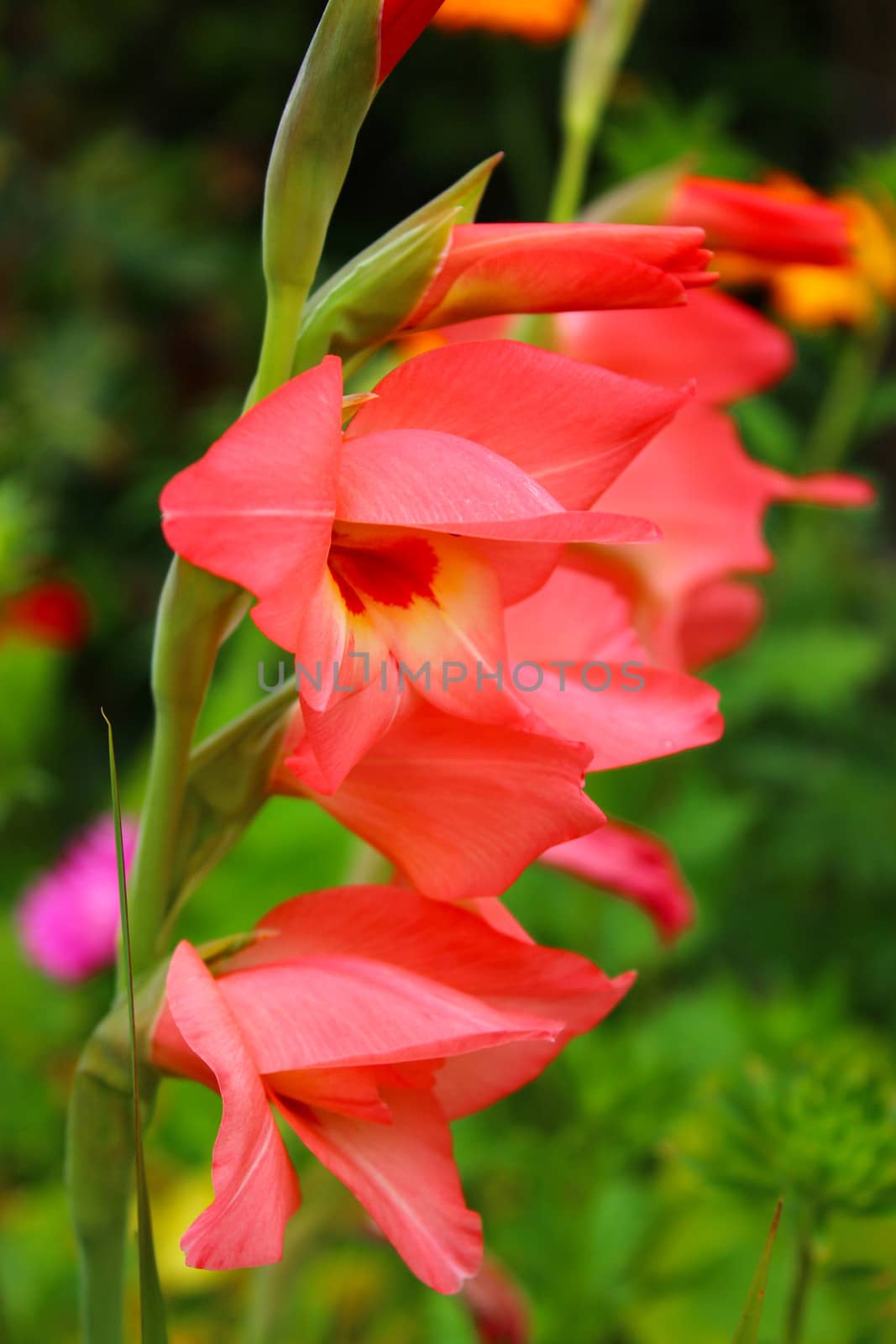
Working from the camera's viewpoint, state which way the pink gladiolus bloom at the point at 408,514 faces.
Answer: facing the viewer and to the right of the viewer

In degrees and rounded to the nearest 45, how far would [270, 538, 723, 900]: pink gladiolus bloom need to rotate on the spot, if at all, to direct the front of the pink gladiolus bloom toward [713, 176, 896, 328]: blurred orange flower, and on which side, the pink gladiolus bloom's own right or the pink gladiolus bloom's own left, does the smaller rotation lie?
approximately 90° to the pink gladiolus bloom's own left

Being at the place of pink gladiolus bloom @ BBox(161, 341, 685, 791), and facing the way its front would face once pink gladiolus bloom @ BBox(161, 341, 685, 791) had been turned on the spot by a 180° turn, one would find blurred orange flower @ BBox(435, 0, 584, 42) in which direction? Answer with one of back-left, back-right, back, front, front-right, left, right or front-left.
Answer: front-right

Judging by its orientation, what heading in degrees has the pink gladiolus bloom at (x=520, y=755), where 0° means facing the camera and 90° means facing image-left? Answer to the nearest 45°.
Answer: approximately 270°
